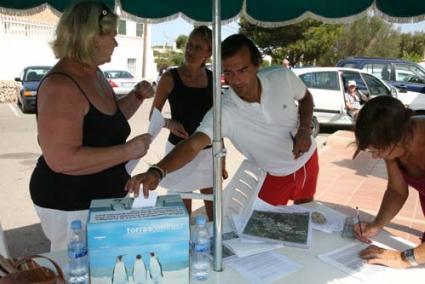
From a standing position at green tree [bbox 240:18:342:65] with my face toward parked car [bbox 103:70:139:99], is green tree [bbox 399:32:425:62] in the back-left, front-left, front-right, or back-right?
back-left

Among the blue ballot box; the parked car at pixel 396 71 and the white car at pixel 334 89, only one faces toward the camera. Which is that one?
the blue ballot box

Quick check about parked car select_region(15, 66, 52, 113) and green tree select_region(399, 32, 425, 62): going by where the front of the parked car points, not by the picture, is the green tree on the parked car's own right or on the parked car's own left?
on the parked car's own left

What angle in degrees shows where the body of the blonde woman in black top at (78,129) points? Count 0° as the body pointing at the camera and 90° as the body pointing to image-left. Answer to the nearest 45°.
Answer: approximately 270°

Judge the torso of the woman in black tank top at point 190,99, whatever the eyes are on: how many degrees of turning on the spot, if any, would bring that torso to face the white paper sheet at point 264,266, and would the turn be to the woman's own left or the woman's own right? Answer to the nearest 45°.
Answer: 0° — they already face it

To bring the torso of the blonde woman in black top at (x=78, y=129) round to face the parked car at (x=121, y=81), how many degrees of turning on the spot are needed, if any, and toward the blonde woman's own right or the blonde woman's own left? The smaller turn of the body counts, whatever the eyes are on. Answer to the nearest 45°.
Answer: approximately 90° to the blonde woman's own left

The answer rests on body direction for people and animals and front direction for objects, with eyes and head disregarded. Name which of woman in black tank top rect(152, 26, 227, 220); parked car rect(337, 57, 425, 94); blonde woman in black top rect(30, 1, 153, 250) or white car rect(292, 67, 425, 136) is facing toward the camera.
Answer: the woman in black tank top

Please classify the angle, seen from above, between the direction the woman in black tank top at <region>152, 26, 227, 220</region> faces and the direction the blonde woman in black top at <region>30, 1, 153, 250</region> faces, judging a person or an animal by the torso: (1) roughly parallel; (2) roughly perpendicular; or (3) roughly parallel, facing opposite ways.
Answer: roughly perpendicular

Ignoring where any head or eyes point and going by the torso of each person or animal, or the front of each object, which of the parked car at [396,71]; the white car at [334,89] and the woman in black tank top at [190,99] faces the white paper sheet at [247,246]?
the woman in black tank top

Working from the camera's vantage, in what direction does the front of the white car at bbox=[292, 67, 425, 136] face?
facing to the right of the viewer

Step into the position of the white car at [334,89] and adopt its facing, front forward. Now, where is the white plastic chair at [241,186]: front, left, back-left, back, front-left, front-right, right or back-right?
right

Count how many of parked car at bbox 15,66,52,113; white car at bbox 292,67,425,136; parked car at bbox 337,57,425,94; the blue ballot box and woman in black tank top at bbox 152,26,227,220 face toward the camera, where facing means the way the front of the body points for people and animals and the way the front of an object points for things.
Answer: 3
